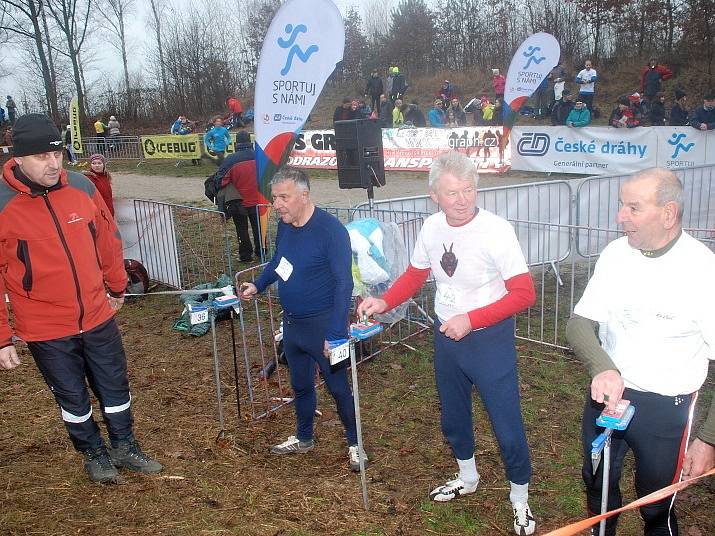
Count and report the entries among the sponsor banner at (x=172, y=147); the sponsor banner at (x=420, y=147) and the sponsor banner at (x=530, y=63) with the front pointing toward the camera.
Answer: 3

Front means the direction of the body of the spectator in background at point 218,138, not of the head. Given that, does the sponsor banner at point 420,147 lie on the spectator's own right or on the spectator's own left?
on the spectator's own left

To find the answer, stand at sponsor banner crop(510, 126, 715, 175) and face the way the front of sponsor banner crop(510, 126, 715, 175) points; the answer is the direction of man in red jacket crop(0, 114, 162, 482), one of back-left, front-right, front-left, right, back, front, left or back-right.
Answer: front

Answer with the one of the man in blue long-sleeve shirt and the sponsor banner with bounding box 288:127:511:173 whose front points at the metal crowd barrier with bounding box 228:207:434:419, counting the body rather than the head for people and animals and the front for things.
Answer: the sponsor banner

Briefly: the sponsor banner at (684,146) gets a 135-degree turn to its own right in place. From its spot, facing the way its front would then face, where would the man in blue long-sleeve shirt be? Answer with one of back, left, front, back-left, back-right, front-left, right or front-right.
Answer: back-left

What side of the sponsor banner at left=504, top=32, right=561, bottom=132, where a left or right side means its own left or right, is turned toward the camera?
front

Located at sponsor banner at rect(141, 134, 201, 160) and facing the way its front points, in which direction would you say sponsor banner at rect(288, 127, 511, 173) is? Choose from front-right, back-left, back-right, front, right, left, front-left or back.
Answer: front-left

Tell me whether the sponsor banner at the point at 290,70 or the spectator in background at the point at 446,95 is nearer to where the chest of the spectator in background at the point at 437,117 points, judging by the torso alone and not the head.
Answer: the sponsor banner

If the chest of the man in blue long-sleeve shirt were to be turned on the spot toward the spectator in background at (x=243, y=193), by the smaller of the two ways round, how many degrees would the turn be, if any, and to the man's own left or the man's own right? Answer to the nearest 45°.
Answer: approximately 135° to the man's own right

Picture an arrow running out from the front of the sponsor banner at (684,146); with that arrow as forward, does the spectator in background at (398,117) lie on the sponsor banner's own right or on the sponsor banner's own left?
on the sponsor banner's own right

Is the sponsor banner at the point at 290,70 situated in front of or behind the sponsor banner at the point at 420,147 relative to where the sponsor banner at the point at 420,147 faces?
in front

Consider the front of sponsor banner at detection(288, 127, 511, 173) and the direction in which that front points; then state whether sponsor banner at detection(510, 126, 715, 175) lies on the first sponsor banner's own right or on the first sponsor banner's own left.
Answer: on the first sponsor banner's own left

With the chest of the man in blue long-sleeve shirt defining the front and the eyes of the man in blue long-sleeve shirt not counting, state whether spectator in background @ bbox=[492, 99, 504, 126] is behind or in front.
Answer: behind

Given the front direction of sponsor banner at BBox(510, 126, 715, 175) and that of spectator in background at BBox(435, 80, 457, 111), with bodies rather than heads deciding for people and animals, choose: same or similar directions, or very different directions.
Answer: same or similar directions

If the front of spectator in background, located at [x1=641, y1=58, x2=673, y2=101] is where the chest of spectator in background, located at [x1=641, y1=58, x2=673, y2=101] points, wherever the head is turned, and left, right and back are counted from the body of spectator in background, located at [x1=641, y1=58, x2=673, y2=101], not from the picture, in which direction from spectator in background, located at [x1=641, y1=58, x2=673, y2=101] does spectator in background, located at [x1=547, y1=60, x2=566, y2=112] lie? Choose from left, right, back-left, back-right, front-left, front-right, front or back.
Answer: right

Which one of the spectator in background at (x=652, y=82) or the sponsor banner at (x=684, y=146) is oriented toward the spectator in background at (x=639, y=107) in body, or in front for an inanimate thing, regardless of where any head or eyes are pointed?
the spectator in background at (x=652, y=82)

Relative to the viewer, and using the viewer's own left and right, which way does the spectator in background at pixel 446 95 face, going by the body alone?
facing the viewer
